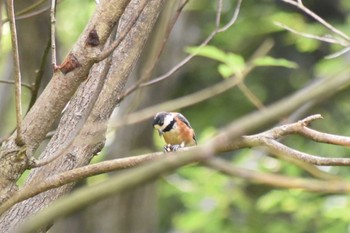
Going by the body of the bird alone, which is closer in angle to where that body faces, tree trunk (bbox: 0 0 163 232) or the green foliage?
the tree trunk

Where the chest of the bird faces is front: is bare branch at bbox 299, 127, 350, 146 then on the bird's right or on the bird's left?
on the bird's left

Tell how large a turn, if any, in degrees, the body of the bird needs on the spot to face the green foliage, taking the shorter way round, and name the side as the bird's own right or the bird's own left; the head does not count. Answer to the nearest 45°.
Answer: approximately 180°

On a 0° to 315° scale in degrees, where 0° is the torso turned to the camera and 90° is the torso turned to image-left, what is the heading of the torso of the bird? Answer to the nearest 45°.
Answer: approximately 45°
